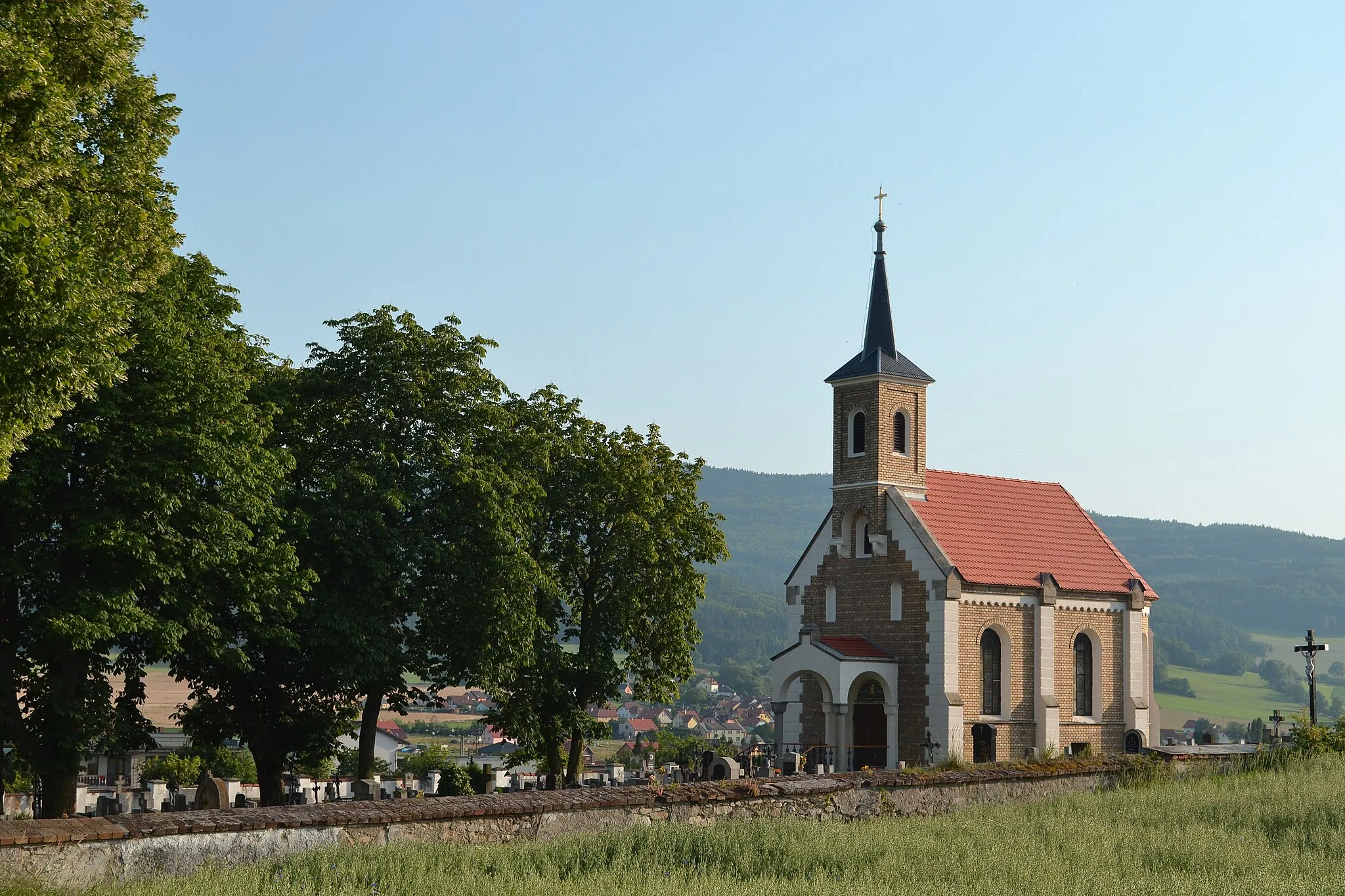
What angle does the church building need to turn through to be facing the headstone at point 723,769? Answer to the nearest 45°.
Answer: approximately 45° to its left

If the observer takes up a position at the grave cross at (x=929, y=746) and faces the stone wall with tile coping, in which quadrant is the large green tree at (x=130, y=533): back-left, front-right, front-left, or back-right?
front-right

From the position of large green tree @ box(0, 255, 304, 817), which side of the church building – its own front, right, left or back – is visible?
front

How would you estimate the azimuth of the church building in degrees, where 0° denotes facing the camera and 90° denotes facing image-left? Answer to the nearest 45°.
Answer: approximately 45°

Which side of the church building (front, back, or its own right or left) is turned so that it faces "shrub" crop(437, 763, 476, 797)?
front

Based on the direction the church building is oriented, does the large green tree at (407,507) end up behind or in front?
in front

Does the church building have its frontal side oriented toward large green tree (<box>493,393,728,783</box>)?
yes
